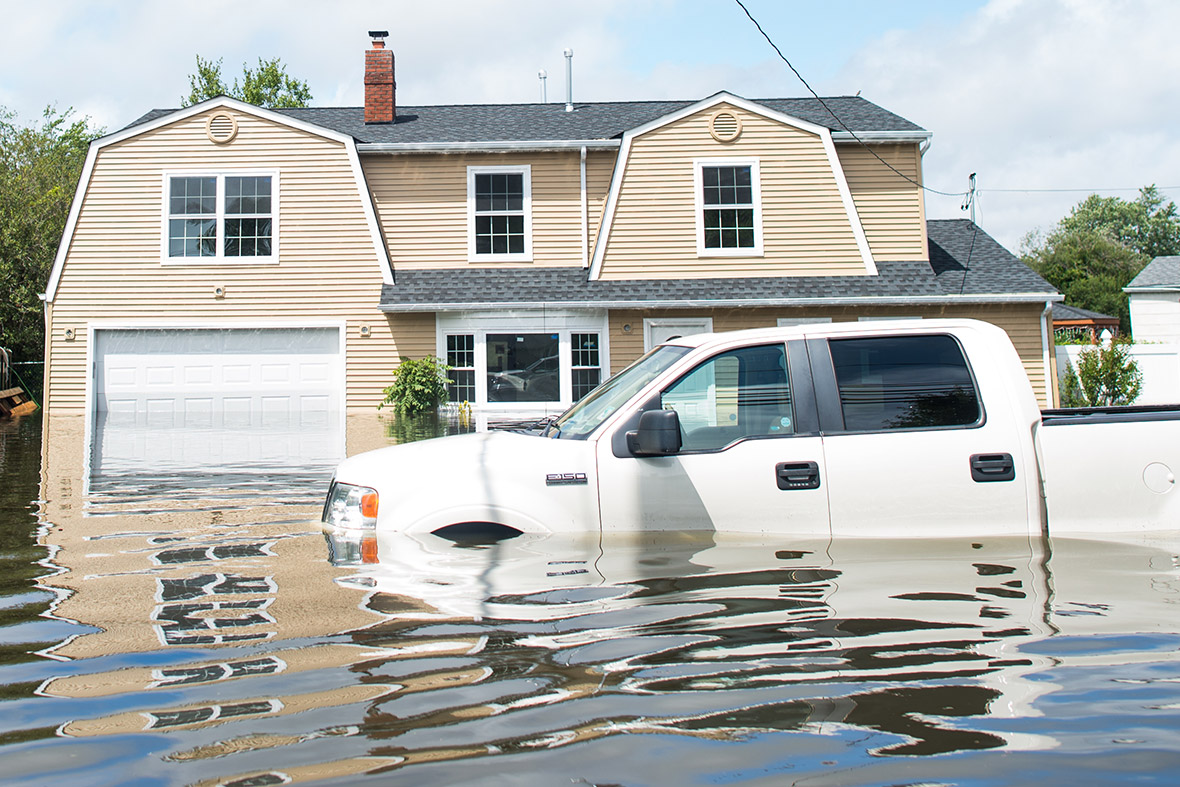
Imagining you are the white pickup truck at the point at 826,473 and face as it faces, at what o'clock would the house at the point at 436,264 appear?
The house is roughly at 2 o'clock from the white pickup truck.

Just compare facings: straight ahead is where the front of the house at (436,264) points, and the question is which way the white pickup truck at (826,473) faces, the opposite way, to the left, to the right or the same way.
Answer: to the right

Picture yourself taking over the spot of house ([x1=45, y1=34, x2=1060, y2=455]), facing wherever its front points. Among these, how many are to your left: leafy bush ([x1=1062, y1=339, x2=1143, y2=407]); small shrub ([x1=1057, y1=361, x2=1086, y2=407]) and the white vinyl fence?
3

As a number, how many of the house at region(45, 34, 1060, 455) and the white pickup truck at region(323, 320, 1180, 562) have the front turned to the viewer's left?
1

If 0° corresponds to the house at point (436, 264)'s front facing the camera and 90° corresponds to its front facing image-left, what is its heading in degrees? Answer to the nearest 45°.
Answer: approximately 0°

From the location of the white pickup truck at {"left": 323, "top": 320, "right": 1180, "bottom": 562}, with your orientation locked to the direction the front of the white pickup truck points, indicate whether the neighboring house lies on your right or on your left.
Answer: on your right

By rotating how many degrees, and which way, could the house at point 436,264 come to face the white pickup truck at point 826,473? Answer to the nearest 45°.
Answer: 0° — it already faces it

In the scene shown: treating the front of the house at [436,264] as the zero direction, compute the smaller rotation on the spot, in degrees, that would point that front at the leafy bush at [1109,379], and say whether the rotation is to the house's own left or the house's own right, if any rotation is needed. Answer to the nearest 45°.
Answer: approximately 90° to the house's own left

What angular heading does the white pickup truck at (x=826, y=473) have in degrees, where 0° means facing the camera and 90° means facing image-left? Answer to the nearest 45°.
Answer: approximately 90°

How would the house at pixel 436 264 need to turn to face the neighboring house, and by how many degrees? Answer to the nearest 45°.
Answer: approximately 135° to its left
